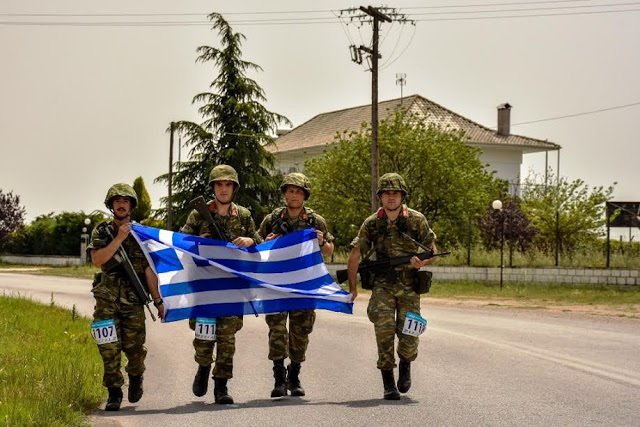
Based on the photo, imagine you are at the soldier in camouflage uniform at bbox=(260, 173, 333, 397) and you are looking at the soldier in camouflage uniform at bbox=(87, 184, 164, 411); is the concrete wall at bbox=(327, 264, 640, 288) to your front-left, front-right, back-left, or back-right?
back-right

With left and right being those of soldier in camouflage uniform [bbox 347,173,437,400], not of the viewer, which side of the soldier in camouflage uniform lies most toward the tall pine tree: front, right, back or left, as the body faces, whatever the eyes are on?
back

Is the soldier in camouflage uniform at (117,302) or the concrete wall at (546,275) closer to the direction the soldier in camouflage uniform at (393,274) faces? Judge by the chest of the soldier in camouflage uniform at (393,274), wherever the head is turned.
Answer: the soldier in camouflage uniform

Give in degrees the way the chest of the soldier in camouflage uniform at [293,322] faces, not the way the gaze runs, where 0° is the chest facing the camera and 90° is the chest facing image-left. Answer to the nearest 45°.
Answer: approximately 0°

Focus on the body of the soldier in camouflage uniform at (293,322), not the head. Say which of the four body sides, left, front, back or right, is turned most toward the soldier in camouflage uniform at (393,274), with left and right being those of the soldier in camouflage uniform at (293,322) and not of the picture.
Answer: left

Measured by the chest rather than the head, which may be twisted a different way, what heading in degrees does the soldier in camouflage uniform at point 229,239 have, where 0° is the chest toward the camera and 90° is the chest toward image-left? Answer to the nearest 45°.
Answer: approximately 0°
